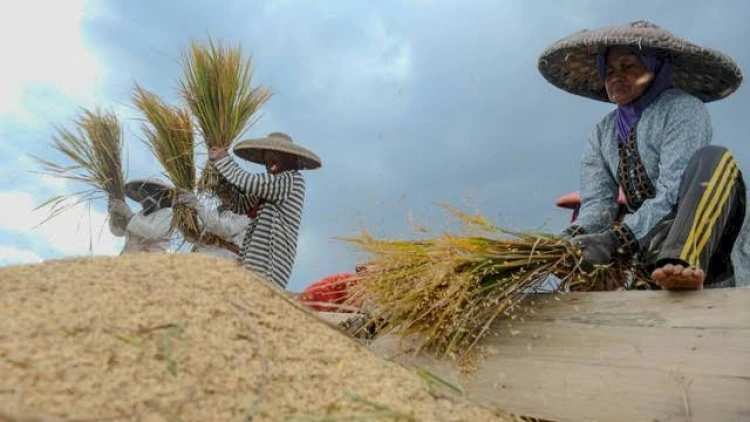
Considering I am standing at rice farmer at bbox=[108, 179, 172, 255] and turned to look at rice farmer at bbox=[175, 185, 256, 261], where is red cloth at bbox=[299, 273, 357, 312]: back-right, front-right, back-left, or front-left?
front-right

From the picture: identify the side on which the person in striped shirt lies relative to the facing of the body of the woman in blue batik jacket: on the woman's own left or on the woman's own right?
on the woman's own right

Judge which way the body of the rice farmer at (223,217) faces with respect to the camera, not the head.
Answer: to the viewer's left

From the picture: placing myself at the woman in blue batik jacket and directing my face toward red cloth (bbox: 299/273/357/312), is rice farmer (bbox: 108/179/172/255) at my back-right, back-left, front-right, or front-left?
front-right

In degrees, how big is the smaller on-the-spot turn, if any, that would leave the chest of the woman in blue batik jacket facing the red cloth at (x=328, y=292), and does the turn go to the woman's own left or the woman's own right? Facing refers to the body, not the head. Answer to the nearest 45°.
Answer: approximately 45° to the woman's own right

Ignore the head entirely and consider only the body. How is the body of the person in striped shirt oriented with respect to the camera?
to the viewer's left

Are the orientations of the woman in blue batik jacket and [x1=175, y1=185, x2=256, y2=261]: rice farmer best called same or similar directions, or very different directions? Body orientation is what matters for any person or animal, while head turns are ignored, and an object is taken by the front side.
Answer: same or similar directions

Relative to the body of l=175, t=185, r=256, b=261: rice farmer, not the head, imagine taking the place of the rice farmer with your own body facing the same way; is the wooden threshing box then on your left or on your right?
on your left

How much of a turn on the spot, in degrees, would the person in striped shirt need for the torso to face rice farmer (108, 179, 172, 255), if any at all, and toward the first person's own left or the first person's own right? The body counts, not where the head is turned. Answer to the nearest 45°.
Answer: approximately 45° to the first person's own right

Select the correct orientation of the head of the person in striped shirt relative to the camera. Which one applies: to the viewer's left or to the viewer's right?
to the viewer's left

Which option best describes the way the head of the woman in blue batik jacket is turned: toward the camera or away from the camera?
toward the camera

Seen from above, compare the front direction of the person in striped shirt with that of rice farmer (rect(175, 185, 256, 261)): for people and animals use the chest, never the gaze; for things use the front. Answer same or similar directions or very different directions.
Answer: same or similar directions
